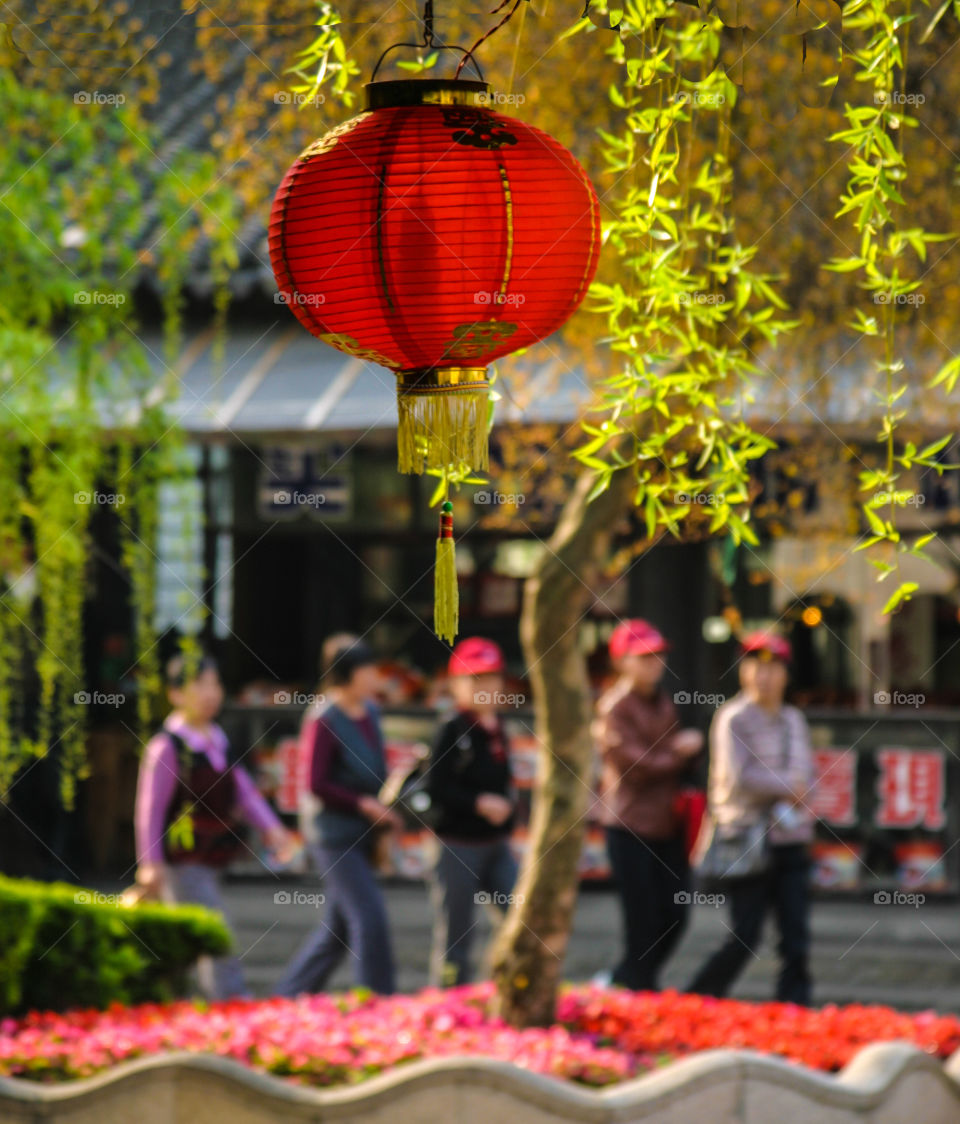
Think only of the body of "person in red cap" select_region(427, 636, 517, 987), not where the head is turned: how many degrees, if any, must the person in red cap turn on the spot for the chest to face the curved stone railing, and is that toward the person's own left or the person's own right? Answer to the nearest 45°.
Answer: approximately 45° to the person's own right

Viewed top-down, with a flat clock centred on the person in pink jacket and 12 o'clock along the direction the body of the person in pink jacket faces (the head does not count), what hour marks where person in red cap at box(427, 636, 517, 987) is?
The person in red cap is roughly at 4 o'clock from the person in pink jacket.

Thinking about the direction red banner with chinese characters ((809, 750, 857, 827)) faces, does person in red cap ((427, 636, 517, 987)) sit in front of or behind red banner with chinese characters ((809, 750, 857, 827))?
in front

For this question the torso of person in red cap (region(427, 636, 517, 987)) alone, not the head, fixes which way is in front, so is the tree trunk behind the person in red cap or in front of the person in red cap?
in front

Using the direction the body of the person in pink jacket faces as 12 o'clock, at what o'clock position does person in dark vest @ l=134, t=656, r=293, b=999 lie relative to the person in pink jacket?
The person in dark vest is roughly at 4 o'clock from the person in pink jacket.

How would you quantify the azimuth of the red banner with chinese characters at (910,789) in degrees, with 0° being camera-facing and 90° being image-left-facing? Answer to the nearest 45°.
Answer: approximately 0°

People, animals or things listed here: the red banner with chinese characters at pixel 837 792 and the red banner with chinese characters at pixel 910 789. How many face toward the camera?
2
